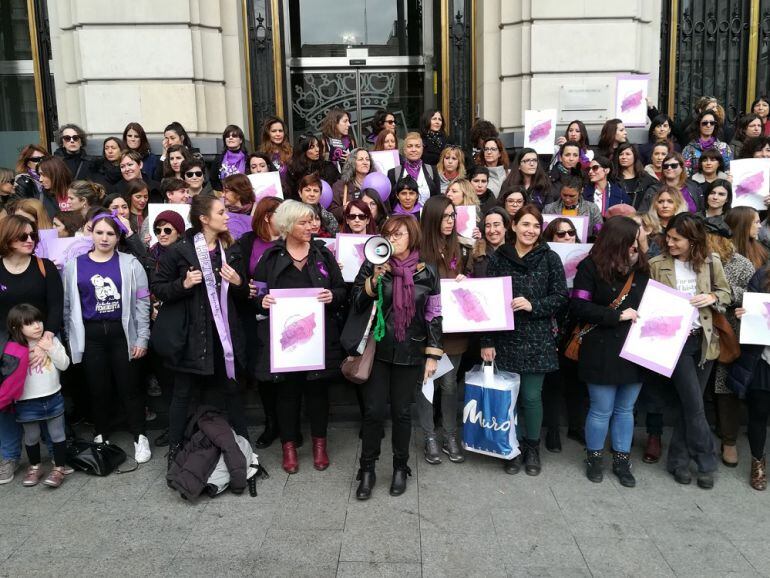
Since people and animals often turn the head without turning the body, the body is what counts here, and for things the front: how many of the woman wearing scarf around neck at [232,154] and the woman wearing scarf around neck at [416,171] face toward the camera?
2

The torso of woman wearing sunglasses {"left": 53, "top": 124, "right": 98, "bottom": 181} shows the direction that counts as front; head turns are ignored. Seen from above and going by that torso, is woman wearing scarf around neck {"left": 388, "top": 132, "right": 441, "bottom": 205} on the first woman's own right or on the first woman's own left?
on the first woman's own left

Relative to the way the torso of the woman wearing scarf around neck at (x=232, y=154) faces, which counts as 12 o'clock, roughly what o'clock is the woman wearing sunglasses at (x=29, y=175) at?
The woman wearing sunglasses is roughly at 3 o'clock from the woman wearing scarf around neck.

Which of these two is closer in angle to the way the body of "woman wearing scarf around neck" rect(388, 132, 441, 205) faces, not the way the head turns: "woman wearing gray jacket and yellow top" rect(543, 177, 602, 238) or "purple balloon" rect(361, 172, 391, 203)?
the purple balloon

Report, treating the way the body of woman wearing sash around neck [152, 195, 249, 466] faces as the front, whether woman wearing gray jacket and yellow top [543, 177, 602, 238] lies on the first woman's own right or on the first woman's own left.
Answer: on the first woman's own left

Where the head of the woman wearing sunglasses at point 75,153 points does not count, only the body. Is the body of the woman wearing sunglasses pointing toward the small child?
yes

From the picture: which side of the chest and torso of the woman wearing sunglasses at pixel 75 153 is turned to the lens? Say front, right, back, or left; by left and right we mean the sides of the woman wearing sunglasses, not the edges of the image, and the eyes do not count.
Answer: front

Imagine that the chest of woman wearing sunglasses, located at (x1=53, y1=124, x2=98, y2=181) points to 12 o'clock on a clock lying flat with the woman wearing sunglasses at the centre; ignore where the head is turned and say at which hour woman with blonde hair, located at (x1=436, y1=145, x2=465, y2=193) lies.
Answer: The woman with blonde hair is roughly at 10 o'clock from the woman wearing sunglasses.

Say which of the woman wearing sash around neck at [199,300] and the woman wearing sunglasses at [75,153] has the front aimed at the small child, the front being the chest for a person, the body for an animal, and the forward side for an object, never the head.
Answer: the woman wearing sunglasses

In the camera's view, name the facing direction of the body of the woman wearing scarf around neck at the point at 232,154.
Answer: toward the camera

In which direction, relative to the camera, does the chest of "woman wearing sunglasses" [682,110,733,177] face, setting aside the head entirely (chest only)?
toward the camera

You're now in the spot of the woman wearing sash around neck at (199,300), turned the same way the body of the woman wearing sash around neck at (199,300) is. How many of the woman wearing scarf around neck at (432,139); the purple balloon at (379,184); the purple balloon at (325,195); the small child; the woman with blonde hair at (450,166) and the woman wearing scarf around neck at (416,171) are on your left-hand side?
5
